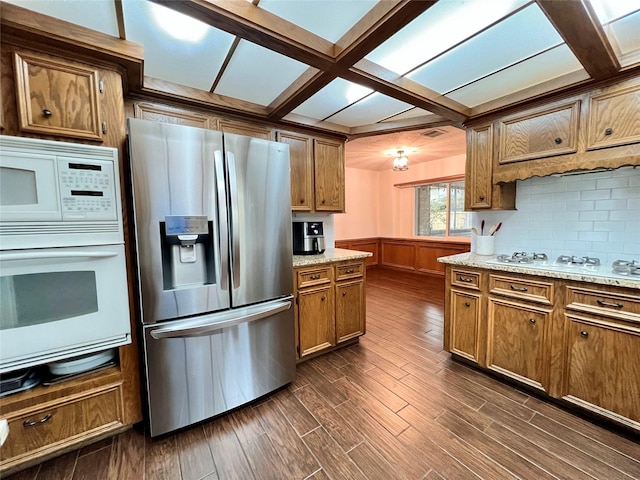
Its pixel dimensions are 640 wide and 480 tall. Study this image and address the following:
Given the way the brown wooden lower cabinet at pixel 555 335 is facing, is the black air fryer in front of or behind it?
in front

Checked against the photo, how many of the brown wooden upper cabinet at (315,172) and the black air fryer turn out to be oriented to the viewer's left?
0

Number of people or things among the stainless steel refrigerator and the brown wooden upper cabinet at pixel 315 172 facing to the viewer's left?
0

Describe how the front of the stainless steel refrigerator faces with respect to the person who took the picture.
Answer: facing the viewer and to the right of the viewer

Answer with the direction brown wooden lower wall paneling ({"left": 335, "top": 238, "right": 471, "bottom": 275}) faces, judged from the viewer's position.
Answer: facing the viewer and to the left of the viewer

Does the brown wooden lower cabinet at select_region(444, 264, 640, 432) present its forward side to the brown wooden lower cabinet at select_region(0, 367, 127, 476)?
yes

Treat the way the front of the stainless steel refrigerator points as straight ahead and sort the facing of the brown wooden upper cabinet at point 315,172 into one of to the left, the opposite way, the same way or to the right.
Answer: the same way

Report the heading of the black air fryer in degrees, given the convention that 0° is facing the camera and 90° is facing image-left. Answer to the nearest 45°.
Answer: approximately 315°

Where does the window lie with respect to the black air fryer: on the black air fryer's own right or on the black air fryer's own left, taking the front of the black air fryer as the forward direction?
on the black air fryer's own left

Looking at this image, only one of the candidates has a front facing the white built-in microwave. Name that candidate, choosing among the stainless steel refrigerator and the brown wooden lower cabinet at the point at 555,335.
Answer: the brown wooden lower cabinet

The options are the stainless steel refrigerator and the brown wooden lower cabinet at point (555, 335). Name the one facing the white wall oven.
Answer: the brown wooden lower cabinet

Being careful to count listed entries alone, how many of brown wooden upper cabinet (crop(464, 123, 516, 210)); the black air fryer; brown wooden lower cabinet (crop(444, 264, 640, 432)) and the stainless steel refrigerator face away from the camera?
0

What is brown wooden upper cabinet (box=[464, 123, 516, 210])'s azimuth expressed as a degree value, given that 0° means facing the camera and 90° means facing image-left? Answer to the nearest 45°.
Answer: approximately 45°

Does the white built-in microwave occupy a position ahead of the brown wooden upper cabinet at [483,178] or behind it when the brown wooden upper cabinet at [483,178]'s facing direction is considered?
ahead

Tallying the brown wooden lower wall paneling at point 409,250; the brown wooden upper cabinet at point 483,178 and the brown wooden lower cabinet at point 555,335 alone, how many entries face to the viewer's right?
0

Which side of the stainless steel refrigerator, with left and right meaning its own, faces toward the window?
left
